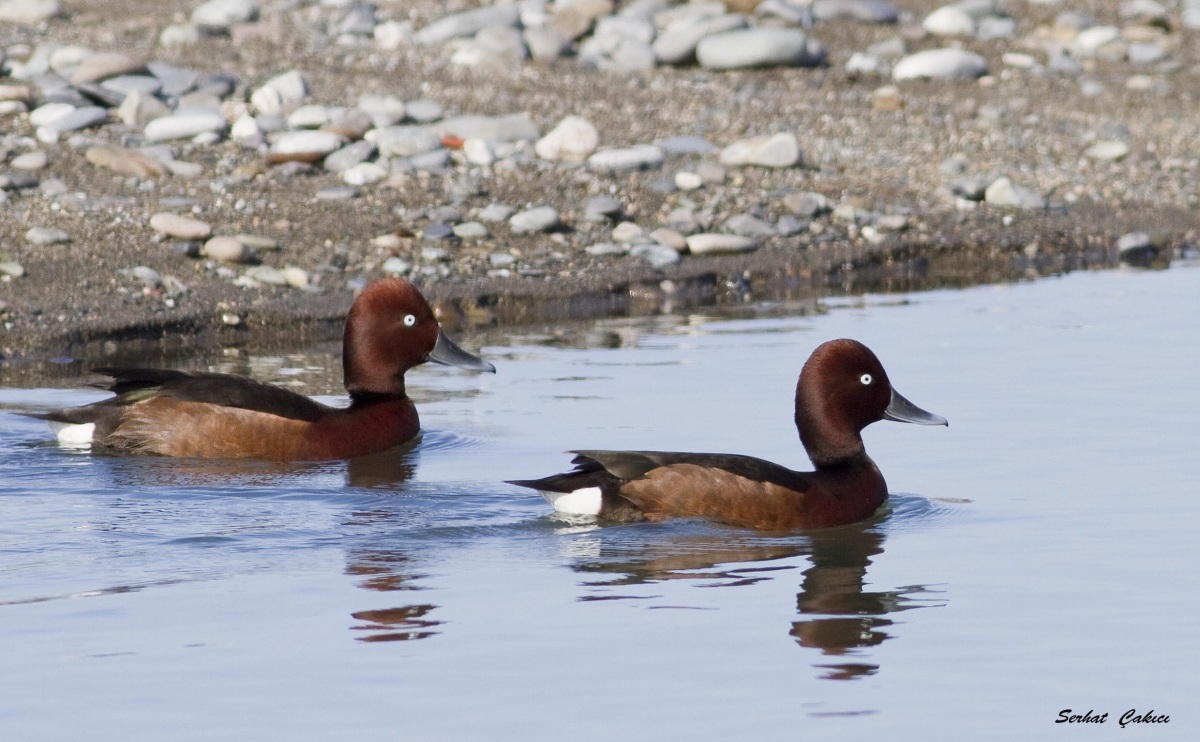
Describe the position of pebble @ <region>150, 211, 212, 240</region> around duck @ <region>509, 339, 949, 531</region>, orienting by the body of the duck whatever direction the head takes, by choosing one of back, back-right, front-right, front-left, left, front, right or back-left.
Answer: back-left

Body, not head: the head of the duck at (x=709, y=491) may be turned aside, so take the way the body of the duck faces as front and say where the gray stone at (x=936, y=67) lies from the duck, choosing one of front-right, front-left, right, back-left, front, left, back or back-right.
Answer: left

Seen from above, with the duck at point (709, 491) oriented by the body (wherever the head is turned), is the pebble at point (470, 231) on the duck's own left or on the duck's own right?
on the duck's own left

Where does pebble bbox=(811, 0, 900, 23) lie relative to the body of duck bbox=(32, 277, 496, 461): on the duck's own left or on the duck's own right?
on the duck's own left

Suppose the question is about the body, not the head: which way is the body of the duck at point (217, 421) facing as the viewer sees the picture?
to the viewer's right

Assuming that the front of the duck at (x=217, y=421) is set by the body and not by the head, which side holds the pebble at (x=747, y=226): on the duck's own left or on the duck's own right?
on the duck's own left

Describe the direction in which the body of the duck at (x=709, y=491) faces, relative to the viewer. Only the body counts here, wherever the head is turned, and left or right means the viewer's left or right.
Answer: facing to the right of the viewer

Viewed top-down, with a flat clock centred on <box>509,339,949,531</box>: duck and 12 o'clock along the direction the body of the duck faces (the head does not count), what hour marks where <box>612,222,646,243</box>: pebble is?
The pebble is roughly at 9 o'clock from the duck.

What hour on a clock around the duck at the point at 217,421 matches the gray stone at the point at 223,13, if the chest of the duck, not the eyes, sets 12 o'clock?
The gray stone is roughly at 9 o'clock from the duck.

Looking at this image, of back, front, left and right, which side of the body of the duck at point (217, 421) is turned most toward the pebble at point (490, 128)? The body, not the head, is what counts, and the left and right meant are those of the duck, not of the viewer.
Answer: left

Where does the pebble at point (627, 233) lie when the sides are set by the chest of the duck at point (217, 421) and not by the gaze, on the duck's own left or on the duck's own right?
on the duck's own left

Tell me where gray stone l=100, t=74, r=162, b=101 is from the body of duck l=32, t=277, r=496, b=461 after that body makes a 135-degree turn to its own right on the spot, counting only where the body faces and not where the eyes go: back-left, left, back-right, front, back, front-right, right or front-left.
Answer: back-right

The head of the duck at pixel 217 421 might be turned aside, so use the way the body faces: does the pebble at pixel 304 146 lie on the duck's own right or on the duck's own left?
on the duck's own left

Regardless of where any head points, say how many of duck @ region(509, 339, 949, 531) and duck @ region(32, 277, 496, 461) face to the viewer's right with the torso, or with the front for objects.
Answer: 2
